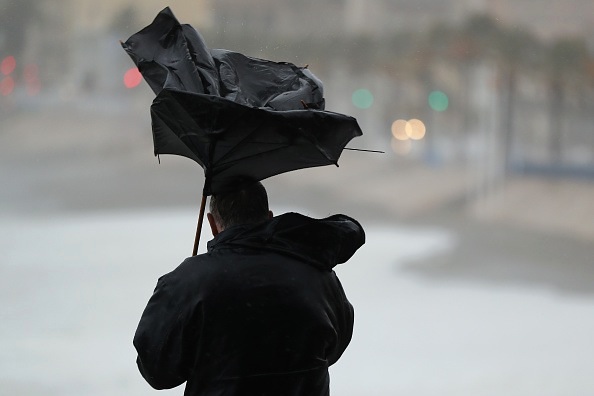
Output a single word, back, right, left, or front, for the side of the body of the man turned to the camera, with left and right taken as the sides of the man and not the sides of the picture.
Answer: back

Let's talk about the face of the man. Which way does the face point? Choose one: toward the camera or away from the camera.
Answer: away from the camera
